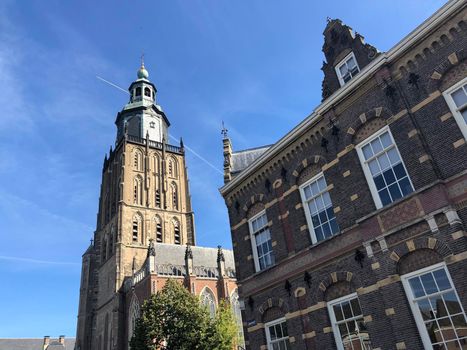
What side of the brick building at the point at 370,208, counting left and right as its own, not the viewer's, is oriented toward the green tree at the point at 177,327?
right

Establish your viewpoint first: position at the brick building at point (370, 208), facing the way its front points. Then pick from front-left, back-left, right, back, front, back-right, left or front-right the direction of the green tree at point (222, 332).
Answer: right

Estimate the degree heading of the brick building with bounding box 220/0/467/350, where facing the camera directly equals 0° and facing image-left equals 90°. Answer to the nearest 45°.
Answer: approximately 45°
